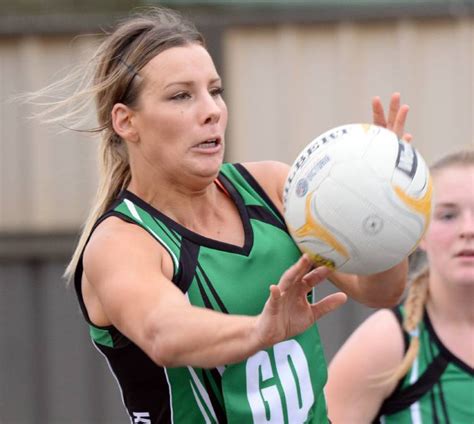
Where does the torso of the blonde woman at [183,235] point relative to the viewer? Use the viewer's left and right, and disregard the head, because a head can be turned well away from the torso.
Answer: facing the viewer and to the right of the viewer

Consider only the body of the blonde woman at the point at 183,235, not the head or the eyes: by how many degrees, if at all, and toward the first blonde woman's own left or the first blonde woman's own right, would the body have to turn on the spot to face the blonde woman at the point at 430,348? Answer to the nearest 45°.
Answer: approximately 90° to the first blonde woman's own left

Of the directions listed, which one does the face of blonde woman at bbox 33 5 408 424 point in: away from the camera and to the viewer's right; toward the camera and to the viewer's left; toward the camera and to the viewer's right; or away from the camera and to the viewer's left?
toward the camera and to the viewer's right
